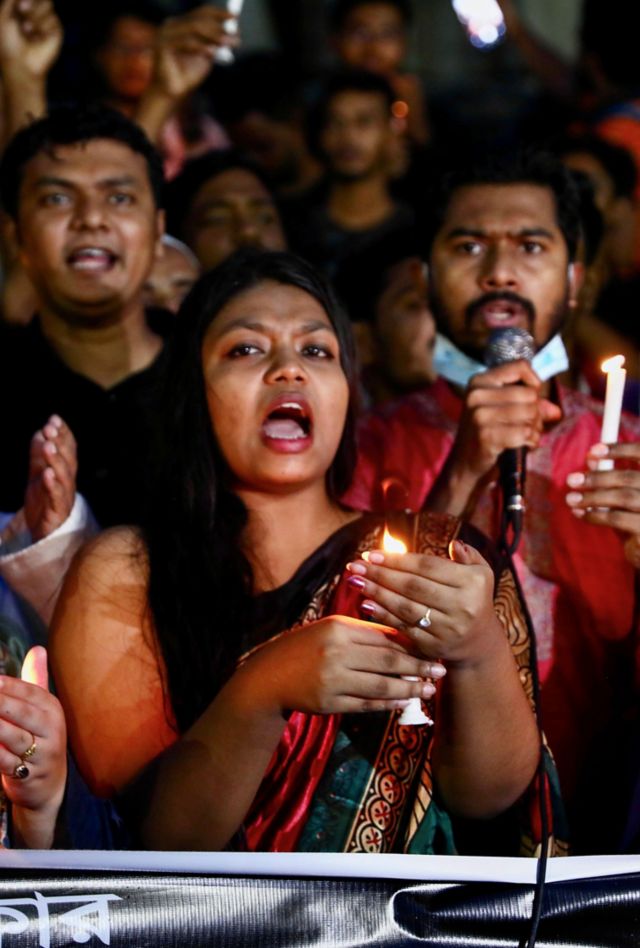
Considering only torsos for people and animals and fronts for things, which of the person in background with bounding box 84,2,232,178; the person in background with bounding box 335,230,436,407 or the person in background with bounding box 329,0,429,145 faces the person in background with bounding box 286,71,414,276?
the person in background with bounding box 329,0,429,145

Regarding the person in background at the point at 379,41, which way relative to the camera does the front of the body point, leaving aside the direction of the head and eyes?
toward the camera

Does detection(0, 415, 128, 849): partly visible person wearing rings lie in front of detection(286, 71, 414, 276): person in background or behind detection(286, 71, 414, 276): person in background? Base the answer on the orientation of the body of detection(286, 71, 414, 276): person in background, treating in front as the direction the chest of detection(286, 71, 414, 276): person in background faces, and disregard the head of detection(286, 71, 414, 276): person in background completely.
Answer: in front

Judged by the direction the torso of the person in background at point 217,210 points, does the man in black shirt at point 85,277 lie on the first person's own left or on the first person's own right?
on the first person's own right

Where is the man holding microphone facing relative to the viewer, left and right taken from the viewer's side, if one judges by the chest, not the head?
facing the viewer

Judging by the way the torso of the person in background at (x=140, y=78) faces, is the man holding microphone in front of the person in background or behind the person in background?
in front

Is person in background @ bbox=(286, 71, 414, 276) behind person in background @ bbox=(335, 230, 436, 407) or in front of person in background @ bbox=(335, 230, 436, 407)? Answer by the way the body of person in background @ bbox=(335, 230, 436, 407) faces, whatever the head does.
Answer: behind

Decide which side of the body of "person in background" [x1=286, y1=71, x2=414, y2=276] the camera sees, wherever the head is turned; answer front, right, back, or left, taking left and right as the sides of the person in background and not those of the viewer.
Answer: front

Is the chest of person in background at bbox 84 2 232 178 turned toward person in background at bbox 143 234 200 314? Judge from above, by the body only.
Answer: yes
